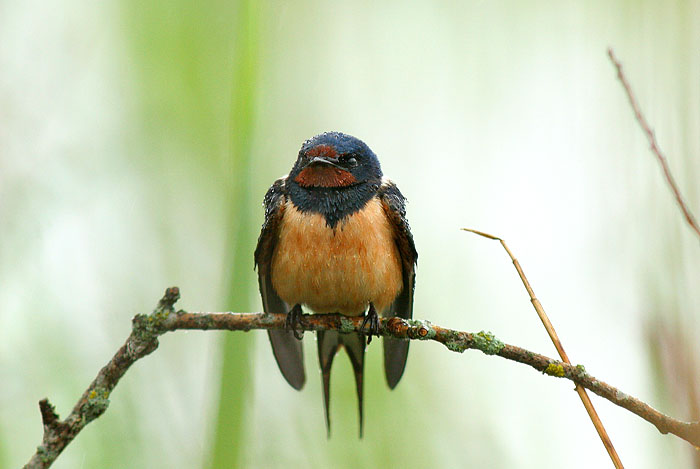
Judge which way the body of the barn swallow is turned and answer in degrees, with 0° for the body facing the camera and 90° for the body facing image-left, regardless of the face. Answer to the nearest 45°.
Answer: approximately 0°
